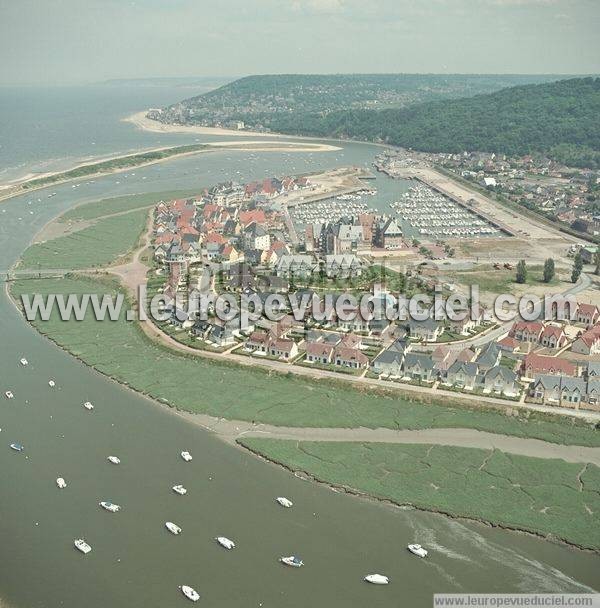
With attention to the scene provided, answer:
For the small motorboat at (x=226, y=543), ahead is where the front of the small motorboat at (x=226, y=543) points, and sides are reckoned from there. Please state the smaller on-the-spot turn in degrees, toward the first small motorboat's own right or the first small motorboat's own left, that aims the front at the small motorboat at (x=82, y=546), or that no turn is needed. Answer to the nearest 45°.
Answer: approximately 45° to the first small motorboat's own left

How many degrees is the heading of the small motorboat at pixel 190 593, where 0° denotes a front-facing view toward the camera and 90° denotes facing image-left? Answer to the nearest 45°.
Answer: approximately 135°

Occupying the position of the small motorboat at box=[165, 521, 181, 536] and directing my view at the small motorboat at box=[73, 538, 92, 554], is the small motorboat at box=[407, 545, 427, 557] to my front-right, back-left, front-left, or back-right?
back-left

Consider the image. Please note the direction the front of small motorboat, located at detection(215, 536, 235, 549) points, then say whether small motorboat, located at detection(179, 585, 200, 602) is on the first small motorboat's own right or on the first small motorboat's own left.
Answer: on the first small motorboat's own left

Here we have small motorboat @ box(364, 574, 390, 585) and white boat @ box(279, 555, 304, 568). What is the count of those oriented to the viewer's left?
2

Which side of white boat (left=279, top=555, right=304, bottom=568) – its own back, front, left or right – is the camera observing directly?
left

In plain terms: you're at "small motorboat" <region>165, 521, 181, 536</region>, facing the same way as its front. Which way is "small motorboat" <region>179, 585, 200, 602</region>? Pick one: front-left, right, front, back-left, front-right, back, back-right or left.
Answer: back-left

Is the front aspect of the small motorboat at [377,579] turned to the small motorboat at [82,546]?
yes

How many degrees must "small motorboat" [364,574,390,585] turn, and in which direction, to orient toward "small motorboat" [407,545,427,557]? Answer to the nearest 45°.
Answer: approximately 135° to its right

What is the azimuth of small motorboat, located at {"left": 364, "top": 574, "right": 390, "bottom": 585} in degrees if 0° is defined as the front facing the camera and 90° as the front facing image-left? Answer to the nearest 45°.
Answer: approximately 90°

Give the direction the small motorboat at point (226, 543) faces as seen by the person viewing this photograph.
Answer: facing away from the viewer and to the left of the viewer

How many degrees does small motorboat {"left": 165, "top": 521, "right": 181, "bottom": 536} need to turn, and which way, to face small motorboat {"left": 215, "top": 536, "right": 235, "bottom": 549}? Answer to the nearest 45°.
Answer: approximately 180°

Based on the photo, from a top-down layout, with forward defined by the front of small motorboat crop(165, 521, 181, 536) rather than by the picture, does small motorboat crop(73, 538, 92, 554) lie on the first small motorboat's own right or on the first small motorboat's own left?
on the first small motorboat's own left

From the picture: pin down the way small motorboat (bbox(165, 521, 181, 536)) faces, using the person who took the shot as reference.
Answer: facing away from the viewer and to the left of the viewer
